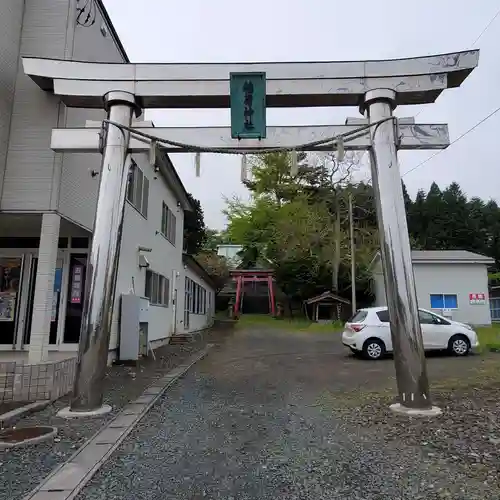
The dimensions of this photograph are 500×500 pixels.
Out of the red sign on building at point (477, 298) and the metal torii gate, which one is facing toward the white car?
the red sign on building

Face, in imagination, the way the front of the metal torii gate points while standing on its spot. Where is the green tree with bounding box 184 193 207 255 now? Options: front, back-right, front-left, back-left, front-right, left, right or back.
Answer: back

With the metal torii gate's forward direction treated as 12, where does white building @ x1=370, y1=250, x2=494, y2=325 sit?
The white building is roughly at 7 o'clock from the metal torii gate.

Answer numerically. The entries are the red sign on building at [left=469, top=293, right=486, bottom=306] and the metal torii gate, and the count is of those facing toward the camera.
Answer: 2

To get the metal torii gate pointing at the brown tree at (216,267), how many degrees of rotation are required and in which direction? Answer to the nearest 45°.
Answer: approximately 180°

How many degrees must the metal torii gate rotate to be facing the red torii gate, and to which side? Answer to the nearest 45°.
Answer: approximately 180°

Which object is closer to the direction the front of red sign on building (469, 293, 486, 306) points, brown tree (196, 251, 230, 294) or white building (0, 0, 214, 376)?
the white building

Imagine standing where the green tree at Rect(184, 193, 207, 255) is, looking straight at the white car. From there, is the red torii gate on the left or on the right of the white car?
left

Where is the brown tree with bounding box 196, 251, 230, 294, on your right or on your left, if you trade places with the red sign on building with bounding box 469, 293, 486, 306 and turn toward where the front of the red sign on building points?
on your right

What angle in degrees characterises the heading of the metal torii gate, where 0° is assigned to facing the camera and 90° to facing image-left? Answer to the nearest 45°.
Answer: approximately 0°
